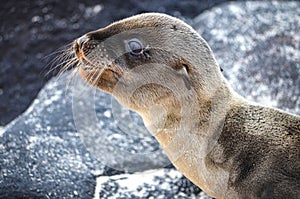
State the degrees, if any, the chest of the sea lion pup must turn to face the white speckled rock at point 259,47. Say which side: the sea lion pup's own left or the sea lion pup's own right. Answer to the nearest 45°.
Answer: approximately 90° to the sea lion pup's own right

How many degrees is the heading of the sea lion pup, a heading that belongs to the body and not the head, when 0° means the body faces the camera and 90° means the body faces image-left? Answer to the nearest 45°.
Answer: approximately 90°
